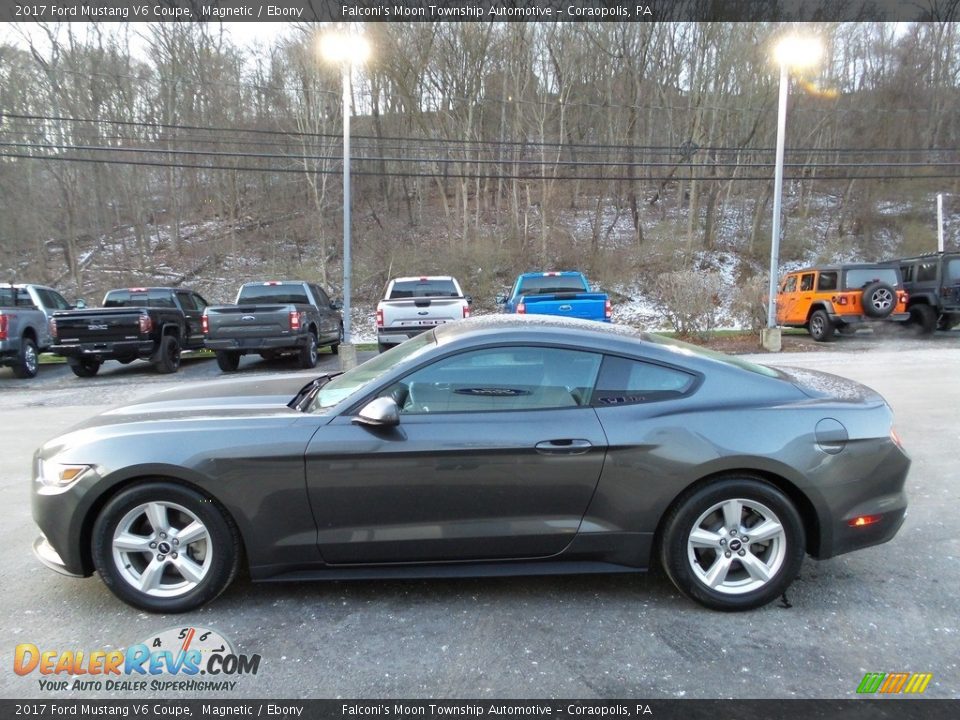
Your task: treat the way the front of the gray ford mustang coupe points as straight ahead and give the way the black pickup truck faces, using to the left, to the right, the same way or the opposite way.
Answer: to the right

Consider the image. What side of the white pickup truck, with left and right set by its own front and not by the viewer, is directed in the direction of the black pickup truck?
left

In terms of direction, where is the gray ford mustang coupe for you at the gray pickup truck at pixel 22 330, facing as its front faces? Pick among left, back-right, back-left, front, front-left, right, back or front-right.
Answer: back-right

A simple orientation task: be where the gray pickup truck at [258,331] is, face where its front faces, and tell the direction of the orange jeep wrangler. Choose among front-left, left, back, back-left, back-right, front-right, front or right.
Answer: front-right

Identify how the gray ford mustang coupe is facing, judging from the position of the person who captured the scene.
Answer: facing to the left of the viewer

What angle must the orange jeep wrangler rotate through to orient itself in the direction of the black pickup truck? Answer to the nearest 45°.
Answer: approximately 90° to its left

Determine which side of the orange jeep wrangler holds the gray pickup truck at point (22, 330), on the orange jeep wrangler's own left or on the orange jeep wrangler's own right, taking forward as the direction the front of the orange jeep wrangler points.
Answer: on the orange jeep wrangler's own left

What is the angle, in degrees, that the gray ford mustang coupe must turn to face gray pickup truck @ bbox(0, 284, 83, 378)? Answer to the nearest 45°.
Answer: approximately 45° to its right

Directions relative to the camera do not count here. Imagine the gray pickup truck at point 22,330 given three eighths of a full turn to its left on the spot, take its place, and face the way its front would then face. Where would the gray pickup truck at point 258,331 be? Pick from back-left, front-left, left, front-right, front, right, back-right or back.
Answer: back-left

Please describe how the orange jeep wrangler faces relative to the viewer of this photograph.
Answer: facing away from the viewer and to the left of the viewer

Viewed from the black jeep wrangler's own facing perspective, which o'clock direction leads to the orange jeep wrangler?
The orange jeep wrangler is roughly at 9 o'clock from the black jeep wrangler.

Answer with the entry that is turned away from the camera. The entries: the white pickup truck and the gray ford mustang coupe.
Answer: the white pickup truck

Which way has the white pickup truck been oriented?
away from the camera

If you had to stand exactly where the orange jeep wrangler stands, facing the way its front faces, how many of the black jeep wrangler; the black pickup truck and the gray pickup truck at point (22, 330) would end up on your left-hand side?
2

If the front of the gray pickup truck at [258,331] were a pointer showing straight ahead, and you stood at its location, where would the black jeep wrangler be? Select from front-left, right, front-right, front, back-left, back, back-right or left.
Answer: front-right

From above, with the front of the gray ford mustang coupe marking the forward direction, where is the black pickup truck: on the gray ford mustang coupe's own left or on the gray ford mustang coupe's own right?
on the gray ford mustang coupe's own right

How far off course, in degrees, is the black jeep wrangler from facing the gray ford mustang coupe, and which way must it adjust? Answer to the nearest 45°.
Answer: approximately 135° to its left
